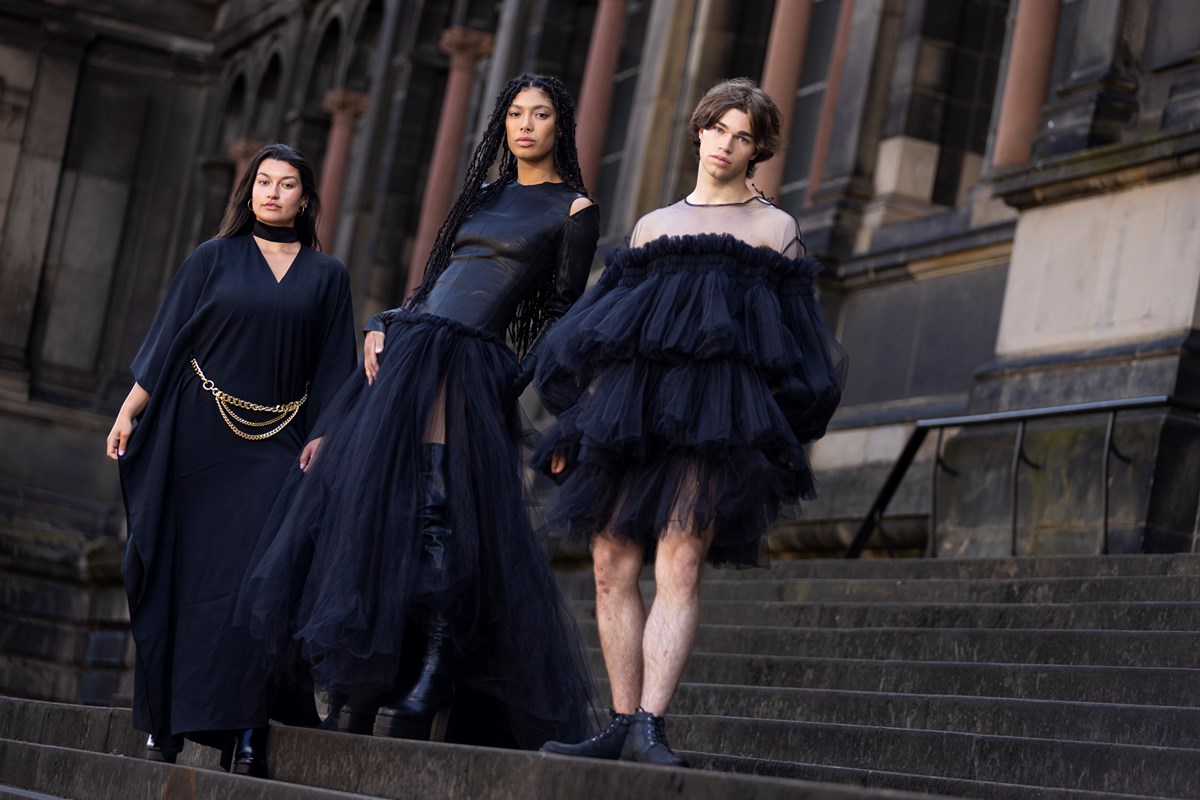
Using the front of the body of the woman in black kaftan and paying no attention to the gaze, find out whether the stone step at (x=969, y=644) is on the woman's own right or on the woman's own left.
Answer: on the woman's own left

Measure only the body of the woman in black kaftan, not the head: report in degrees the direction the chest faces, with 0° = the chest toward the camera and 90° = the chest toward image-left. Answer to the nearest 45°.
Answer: approximately 0°

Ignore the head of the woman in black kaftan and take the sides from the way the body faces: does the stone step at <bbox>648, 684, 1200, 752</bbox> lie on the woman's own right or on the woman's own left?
on the woman's own left

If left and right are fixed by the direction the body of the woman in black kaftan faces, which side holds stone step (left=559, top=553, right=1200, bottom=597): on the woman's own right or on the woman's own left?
on the woman's own left

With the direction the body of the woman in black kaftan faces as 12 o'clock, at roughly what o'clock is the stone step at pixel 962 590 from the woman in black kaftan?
The stone step is roughly at 8 o'clock from the woman in black kaftan.

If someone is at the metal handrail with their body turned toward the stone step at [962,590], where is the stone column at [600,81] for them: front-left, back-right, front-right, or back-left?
back-right

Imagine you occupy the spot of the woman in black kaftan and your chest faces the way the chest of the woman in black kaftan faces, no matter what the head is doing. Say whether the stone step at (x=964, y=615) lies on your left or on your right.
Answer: on your left

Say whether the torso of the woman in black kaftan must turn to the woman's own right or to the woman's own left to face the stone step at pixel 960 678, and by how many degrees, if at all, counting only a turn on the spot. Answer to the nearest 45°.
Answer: approximately 90° to the woman's own left

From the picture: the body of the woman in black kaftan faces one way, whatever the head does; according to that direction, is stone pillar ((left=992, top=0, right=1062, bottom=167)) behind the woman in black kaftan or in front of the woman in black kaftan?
behind

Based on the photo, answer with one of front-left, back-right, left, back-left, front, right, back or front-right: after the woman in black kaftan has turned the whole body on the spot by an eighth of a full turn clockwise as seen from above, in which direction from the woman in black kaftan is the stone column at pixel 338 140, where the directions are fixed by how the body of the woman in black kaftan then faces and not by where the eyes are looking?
back-right

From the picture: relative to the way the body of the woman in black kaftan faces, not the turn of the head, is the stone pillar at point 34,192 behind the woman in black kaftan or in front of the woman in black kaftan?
behind

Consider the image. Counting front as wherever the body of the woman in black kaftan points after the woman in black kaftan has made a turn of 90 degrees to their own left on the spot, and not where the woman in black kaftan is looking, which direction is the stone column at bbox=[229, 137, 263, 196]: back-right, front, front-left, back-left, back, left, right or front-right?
left
